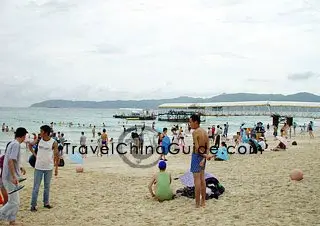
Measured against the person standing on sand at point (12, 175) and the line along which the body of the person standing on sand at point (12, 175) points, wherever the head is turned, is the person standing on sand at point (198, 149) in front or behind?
in front

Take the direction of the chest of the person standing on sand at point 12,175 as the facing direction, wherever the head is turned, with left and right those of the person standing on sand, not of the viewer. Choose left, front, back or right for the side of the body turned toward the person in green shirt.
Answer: front

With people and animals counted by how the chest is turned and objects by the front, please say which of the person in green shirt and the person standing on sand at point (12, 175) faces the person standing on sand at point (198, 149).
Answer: the person standing on sand at point (12, 175)

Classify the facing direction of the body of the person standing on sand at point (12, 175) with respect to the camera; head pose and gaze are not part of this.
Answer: to the viewer's right

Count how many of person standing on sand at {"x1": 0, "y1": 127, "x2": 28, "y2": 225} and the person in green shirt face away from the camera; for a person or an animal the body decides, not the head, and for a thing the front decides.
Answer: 1

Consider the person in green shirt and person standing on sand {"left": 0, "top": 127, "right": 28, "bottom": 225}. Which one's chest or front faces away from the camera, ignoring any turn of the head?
the person in green shirt

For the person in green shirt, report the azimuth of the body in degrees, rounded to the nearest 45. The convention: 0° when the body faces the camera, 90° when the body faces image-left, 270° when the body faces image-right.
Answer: approximately 180°

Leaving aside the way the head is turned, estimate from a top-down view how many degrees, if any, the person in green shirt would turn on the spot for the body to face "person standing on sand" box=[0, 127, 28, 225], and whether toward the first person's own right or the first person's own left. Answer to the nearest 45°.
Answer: approximately 135° to the first person's own left
